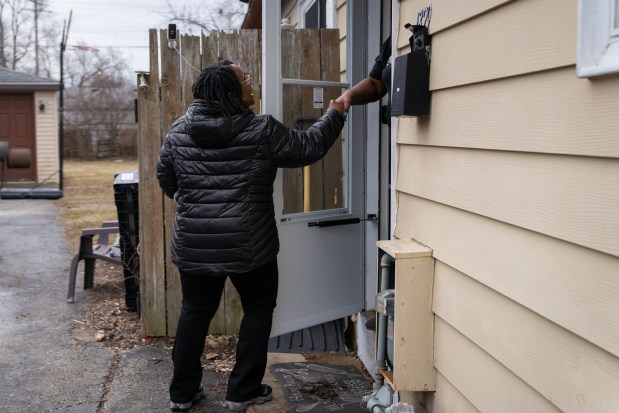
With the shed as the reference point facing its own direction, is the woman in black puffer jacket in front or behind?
in front

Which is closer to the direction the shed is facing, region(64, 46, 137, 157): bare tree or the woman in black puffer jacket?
the woman in black puffer jacket

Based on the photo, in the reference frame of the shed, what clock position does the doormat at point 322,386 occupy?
The doormat is roughly at 12 o'clock from the shed.

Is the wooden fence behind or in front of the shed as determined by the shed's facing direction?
in front

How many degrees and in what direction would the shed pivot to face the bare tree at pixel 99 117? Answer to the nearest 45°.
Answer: approximately 180°

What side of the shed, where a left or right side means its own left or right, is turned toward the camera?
front

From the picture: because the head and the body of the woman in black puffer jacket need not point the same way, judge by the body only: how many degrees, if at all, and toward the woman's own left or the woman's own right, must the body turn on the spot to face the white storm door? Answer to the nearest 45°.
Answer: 0° — they already face it

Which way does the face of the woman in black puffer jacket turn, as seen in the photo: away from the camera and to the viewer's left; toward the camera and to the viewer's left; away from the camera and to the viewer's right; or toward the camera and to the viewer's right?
away from the camera and to the viewer's right

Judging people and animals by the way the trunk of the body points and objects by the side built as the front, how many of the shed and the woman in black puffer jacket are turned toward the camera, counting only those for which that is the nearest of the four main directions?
1

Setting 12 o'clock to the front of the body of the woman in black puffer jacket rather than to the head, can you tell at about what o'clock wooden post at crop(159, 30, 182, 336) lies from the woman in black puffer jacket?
The wooden post is roughly at 10 o'clock from the woman in black puffer jacket.

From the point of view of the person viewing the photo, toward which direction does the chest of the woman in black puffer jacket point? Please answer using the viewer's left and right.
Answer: facing away from the viewer and to the right of the viewer
